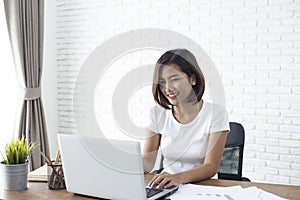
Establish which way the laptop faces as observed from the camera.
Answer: facing away from the viewer and to the right of the viewer

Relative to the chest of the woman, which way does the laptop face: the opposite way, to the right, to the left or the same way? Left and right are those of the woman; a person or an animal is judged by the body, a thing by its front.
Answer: the opposite way

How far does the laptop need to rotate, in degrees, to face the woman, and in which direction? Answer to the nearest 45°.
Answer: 0° — it already faces them

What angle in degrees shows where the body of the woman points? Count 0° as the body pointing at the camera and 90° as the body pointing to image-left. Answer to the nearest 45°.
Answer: approximately 45°

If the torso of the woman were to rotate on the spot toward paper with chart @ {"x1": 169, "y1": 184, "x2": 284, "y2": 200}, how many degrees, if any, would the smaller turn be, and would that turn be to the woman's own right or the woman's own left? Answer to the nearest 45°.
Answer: approximately 45° to the woman's own left

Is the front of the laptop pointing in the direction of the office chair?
yes
